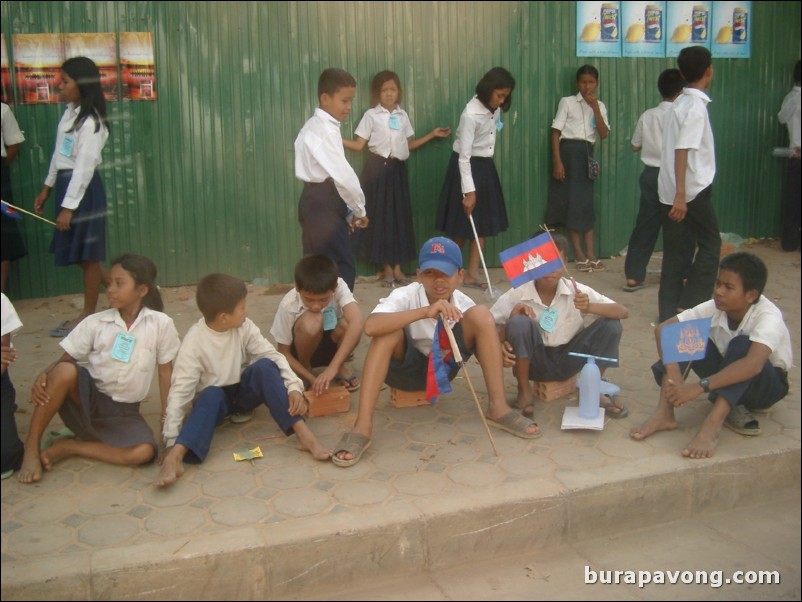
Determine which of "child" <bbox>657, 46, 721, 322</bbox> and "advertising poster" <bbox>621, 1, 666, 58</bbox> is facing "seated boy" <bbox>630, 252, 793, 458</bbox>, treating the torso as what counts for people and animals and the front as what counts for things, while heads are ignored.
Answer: the advertising poster

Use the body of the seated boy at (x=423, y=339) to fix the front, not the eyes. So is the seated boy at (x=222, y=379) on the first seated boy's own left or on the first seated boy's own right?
on the first seated boy's own right

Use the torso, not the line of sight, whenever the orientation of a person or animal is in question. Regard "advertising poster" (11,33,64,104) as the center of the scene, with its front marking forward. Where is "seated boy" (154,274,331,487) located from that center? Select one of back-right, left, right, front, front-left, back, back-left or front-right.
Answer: front

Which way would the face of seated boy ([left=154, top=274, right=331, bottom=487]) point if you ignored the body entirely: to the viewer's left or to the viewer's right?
to the viewer's right

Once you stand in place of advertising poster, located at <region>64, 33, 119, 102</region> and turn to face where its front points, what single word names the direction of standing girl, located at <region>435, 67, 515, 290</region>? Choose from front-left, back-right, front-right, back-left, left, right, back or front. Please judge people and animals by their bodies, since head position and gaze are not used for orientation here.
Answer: left

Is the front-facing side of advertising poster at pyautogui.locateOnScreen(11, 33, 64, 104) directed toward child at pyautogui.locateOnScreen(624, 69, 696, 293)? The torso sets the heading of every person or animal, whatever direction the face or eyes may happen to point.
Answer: no

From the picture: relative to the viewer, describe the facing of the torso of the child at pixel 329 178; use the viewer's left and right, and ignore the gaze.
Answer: facing to the right of the viewer

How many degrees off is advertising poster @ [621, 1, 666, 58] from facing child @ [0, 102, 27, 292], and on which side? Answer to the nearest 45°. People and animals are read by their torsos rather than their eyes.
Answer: approximately 45° to its right

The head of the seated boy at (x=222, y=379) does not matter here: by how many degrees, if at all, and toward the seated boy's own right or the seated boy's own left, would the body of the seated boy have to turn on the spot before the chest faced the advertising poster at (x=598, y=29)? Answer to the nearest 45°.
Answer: approximately 135° to the seated boy's own left

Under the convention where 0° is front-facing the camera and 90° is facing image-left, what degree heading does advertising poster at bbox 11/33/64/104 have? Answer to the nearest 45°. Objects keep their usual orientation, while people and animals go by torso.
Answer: approximately 0°

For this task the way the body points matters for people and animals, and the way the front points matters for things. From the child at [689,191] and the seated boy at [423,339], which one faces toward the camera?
the seated boy

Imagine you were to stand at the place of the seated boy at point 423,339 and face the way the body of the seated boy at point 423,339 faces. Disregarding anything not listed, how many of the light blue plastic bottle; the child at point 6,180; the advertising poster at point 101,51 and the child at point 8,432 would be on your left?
1

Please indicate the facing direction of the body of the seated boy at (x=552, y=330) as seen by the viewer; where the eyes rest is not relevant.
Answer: toward the camera

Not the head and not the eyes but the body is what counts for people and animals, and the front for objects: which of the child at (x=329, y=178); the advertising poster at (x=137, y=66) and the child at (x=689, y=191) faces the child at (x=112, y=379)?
the advertising poster

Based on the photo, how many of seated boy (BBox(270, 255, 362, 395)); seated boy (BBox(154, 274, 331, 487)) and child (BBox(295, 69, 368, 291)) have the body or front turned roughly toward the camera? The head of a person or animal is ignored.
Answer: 2

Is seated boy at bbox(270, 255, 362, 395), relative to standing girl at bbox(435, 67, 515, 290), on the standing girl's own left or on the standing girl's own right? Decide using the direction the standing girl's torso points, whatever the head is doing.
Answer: on the standing girl's own right

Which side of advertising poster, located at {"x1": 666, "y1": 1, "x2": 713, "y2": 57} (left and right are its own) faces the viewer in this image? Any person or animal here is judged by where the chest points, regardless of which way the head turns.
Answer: front

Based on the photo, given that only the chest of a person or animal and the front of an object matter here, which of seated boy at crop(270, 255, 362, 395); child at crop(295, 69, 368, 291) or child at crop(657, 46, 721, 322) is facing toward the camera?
the seated boy
